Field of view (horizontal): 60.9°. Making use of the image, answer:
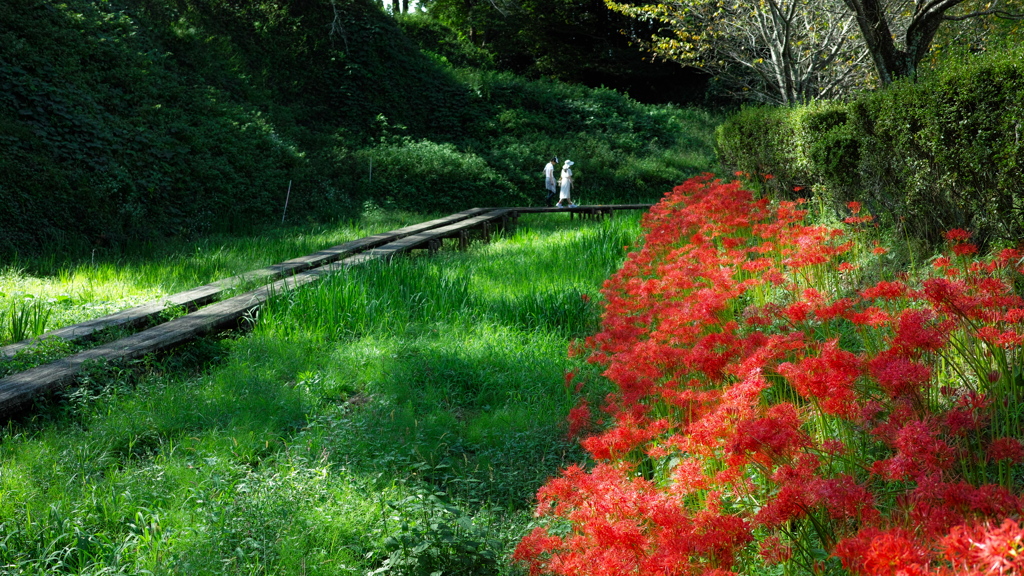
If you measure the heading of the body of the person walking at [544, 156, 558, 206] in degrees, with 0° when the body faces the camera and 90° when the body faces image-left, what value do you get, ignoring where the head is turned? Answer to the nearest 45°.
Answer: approximately 270°

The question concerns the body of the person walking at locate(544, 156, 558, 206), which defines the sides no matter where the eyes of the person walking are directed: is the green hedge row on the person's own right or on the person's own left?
on the person's own right

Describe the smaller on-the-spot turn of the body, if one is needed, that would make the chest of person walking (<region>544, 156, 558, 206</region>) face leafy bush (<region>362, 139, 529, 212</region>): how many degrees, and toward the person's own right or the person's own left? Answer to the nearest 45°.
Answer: approximately 180°
